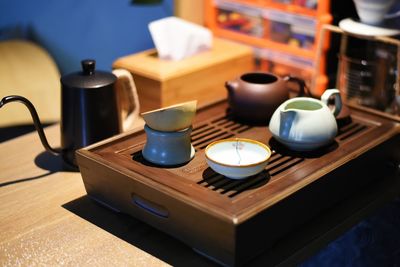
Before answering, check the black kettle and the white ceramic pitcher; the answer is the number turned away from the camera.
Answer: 0

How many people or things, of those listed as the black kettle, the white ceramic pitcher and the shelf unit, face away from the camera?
0

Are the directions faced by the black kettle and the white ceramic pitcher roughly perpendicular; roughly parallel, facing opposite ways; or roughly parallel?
roughly parallel

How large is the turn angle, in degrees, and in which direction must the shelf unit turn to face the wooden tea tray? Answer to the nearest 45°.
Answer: approximately 45° to its left

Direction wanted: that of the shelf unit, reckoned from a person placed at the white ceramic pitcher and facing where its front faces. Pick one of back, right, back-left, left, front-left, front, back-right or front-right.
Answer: back-right

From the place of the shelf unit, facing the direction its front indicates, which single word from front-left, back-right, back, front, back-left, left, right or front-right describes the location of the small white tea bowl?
front-left

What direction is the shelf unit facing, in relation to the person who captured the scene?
facing the viewer and to the left of the viewer

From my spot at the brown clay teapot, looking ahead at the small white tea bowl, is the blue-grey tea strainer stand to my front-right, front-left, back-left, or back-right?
front-right

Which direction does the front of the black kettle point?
to the viewer's left
